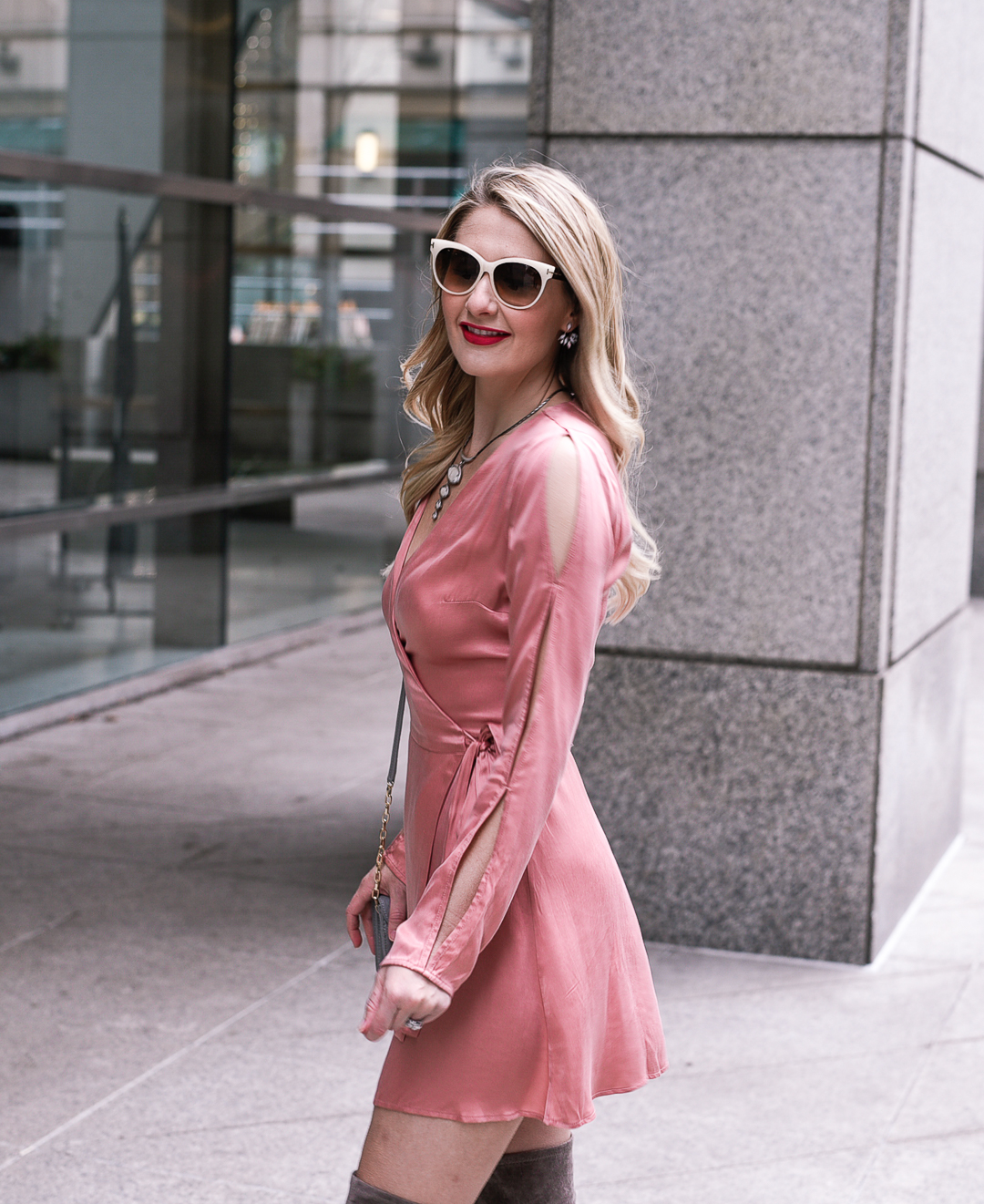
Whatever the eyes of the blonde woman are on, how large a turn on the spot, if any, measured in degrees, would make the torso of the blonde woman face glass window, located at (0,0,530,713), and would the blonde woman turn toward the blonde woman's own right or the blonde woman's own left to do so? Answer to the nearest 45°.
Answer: approximately 90° to the blonde woman's own right

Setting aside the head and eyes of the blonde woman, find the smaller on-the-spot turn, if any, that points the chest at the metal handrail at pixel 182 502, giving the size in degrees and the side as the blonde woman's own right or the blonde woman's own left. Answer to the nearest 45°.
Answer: approximately 90° to the blonde woman's own right

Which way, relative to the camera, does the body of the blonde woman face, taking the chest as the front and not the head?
to the viewer's left
